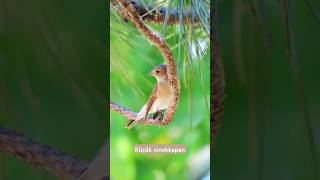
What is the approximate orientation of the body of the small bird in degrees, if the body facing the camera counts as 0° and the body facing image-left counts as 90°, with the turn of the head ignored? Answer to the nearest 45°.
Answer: approximately 315°
